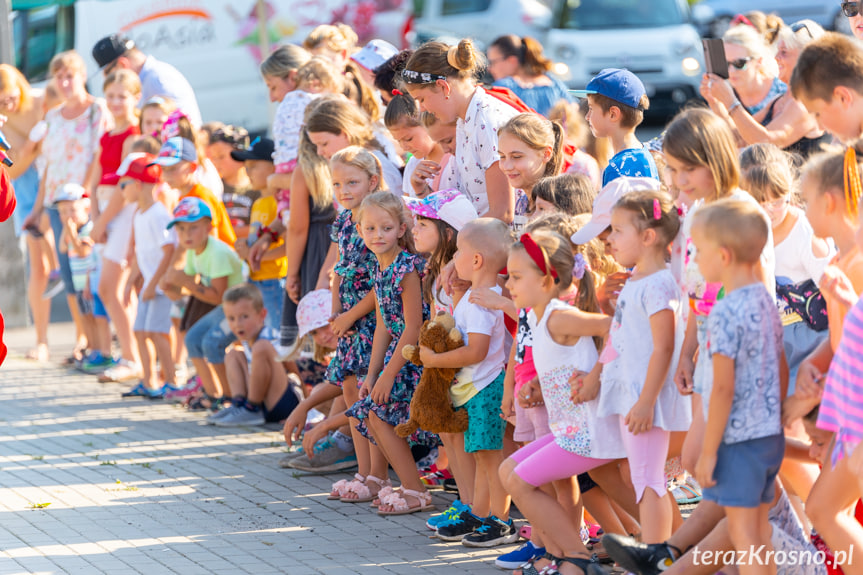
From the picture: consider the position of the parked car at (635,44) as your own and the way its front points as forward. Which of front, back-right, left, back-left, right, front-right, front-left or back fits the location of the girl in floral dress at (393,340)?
front

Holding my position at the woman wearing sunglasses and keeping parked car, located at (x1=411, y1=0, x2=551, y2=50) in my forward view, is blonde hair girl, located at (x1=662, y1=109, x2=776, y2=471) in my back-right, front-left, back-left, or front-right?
back-left

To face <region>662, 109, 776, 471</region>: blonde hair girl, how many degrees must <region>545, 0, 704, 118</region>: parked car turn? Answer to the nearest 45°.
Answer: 0° — it already faces them

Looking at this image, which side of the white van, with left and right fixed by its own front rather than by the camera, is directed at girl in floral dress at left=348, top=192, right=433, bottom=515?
left

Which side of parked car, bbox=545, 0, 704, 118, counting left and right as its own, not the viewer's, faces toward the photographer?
front

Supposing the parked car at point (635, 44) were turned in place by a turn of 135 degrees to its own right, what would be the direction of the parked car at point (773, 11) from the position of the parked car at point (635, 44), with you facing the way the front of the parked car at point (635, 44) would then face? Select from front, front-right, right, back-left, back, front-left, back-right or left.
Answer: right

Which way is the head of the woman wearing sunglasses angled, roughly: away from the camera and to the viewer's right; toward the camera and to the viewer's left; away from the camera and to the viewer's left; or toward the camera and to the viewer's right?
toward the camera and to the viewer's left

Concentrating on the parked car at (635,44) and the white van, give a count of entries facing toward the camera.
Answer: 1

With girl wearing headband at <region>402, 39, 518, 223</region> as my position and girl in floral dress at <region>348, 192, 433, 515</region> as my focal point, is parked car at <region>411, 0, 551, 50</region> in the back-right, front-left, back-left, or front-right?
back-right

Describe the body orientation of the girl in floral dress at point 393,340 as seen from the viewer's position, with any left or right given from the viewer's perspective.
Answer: facing the viewer and to the left of the viewer

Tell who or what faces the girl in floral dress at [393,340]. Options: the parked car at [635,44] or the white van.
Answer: the parked car

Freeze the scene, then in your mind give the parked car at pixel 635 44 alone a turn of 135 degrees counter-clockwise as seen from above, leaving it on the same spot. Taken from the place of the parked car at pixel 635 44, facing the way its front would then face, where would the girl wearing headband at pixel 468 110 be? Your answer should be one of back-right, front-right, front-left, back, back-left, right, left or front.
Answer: back-right

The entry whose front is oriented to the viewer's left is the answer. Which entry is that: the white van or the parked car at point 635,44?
the white van
